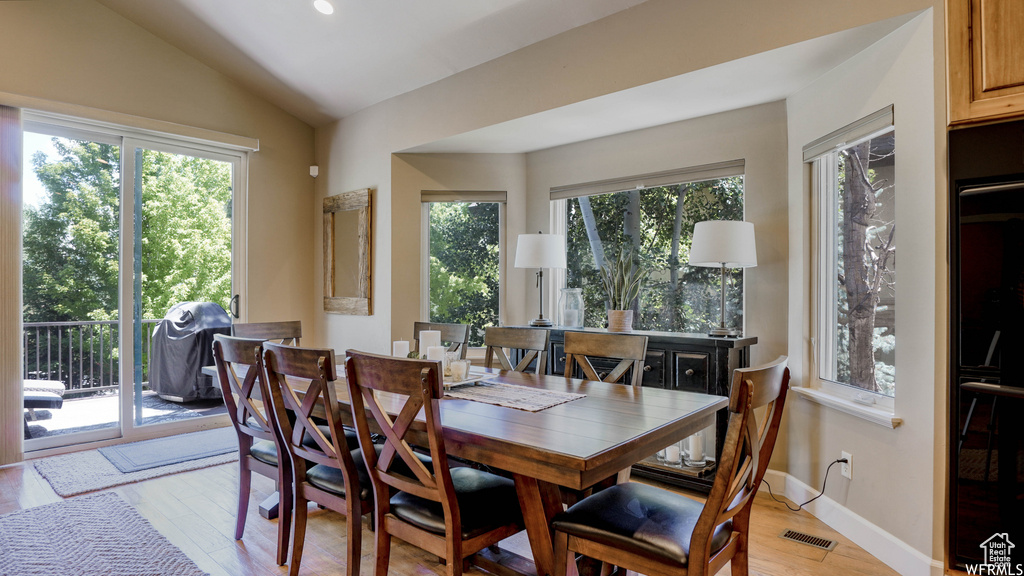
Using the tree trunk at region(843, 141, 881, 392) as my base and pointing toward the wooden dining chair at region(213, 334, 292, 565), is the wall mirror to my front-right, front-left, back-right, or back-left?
front-right

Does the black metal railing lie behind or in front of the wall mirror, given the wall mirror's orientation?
in front

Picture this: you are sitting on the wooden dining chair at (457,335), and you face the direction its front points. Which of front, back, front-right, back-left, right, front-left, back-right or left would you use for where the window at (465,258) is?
back-right

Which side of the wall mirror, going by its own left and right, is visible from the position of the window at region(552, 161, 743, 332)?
left

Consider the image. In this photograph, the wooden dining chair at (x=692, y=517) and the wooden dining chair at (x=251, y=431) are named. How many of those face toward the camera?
0

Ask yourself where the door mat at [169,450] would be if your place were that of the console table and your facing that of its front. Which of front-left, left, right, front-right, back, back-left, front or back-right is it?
front-right

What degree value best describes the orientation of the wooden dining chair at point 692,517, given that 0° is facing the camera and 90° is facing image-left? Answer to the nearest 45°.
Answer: approximately 135°

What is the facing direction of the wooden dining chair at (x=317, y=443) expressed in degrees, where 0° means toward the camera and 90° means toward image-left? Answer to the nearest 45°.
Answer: approximately 225°

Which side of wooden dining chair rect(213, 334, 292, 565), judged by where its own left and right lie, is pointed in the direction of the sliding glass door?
left

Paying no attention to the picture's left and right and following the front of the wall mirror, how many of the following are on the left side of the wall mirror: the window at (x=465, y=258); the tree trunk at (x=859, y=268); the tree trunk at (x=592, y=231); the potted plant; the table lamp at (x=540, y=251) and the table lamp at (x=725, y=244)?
6

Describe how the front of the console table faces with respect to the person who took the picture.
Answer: facing the viewer and to the left of the viewer

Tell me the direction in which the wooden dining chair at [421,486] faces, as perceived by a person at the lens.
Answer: facing away from the viewer and to the right of the viewer

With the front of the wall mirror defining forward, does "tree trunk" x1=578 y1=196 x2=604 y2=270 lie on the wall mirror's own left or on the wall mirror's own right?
on the wall mirror's own left
